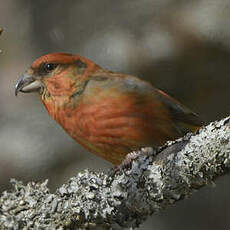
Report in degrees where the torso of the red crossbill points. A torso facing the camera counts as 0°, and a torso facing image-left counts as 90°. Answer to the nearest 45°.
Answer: approximately 90°
